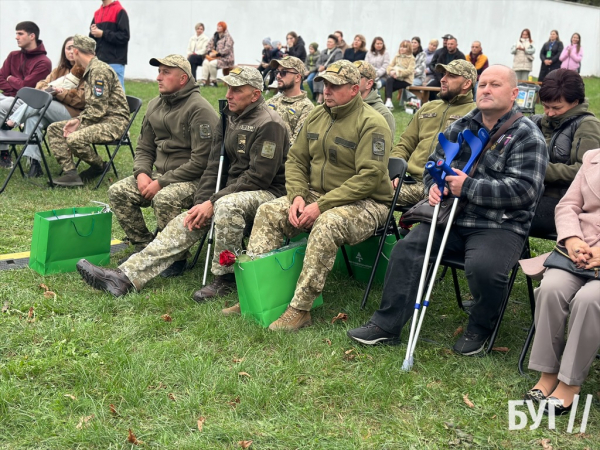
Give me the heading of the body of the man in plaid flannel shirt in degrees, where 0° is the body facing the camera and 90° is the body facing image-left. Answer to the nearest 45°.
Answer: approximately 45°

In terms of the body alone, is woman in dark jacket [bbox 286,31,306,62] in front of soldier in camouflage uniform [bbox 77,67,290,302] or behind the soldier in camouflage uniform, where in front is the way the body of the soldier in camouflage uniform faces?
behind

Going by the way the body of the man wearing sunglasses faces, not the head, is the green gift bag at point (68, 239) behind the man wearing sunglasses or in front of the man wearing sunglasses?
in front

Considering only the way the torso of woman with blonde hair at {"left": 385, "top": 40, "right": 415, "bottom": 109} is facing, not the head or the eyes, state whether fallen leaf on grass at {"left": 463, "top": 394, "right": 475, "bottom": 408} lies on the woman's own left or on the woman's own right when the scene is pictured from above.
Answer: on the woman's own left

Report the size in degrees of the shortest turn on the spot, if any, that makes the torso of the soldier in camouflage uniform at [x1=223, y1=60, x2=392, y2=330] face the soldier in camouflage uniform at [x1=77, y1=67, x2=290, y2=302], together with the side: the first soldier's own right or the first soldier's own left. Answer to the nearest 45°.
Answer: approximately 90° to the first soldier's own right

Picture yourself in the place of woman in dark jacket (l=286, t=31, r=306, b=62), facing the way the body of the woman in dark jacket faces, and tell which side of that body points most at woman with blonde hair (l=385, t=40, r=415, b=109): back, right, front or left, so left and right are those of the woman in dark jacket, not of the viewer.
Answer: left

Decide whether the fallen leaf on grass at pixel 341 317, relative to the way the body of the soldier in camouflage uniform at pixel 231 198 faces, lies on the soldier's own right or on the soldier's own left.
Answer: on the soldier's own left

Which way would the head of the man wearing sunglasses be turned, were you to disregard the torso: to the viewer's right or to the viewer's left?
to the viewer's left

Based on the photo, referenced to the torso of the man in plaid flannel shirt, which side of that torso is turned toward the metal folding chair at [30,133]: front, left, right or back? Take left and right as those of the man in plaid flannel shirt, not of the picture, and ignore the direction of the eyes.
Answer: right

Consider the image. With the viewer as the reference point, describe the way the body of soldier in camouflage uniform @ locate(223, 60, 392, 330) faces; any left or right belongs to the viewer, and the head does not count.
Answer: facing the viewer and to the left of the viewer
